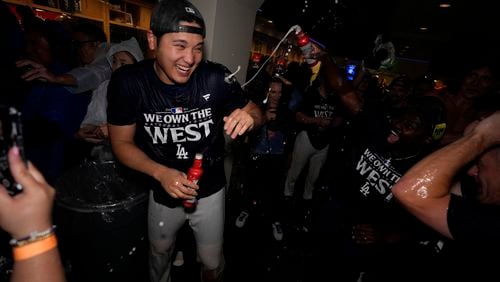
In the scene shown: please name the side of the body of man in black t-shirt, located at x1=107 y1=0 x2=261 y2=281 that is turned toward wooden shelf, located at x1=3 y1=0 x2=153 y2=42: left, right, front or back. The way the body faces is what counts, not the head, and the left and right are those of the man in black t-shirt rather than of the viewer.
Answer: back

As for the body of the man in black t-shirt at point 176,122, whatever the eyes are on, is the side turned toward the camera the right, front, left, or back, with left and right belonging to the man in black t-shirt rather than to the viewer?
front
